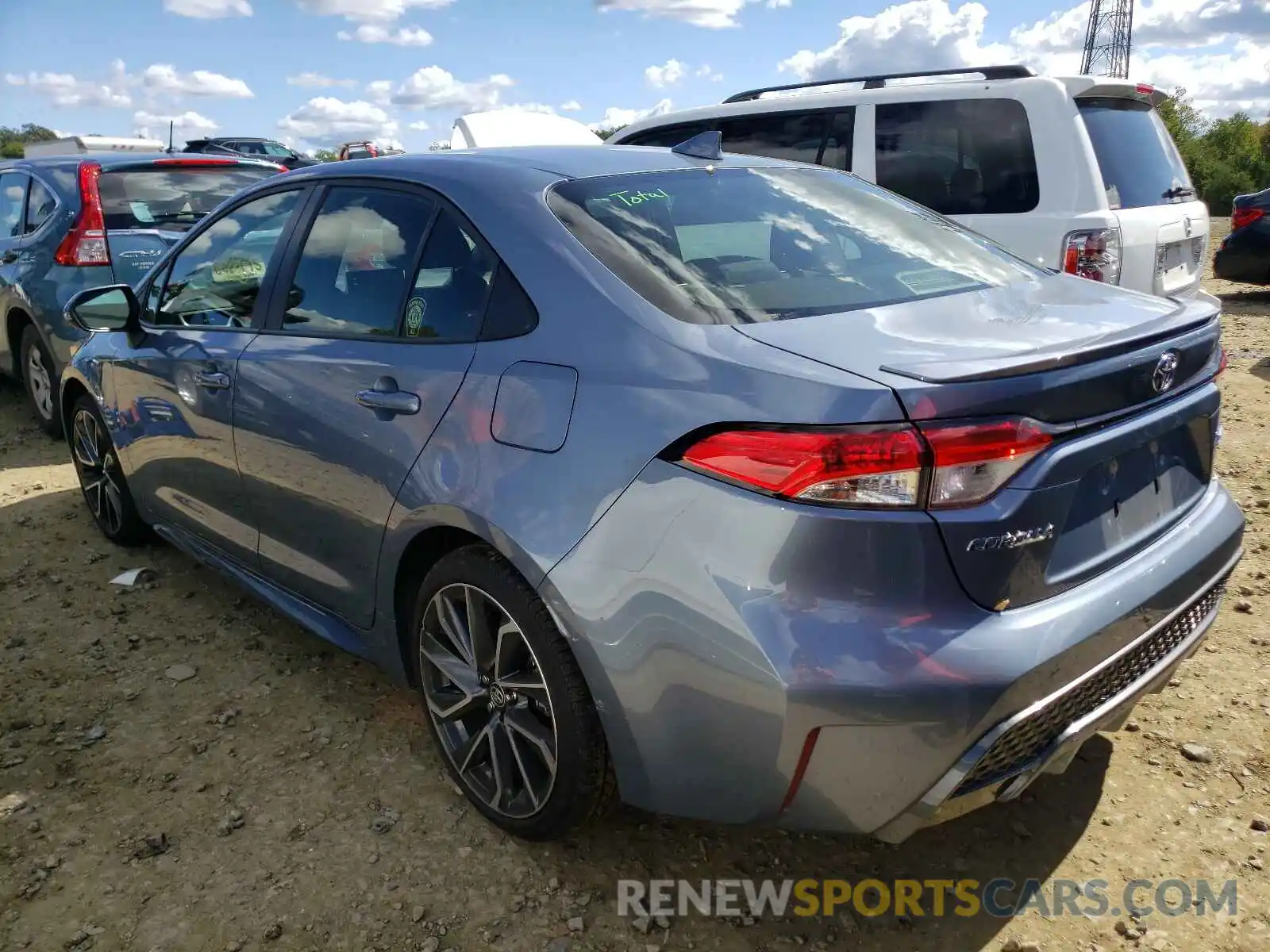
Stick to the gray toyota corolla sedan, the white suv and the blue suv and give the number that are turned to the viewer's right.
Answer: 0

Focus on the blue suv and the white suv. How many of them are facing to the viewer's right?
0

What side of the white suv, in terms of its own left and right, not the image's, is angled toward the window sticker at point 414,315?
left

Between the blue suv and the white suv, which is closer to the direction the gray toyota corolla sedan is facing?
the blue suv

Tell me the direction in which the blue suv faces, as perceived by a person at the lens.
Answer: facing away from the viewer and to the left of the viewer

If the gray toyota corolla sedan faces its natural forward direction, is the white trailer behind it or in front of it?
in front

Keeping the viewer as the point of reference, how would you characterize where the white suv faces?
facing away from the viewer and to the left of the viewer

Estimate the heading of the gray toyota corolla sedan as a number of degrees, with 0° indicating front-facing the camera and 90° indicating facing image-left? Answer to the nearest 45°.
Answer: approximately 135°

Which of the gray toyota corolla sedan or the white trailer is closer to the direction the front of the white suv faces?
the white trailer

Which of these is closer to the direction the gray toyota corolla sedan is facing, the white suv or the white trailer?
the white trailer

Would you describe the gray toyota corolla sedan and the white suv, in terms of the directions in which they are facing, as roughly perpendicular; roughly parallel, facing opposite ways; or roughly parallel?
roughly parallel

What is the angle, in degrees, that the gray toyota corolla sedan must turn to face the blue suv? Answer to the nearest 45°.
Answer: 0° — it already faces it

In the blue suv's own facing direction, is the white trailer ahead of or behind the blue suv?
ahead

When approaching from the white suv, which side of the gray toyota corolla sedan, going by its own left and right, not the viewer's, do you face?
right
